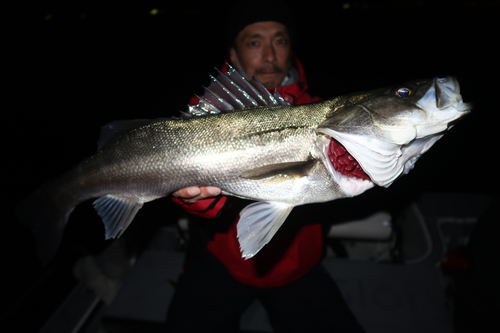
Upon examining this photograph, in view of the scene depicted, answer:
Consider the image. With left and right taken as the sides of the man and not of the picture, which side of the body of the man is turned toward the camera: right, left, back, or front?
front
